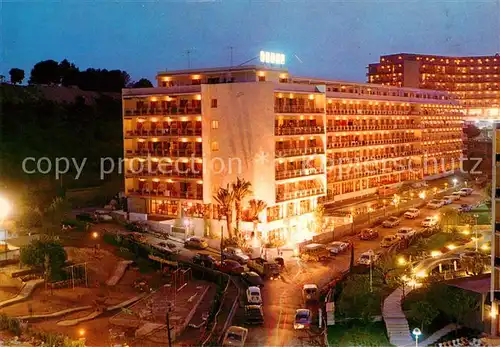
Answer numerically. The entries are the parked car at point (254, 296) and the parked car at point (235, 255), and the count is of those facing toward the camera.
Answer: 1

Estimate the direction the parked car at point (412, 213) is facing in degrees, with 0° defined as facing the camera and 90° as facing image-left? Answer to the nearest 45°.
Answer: approximately 45°

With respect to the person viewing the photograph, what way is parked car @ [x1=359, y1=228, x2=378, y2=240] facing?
facing the viewer and to the left of the viewer

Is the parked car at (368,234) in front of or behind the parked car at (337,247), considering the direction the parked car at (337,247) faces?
behind

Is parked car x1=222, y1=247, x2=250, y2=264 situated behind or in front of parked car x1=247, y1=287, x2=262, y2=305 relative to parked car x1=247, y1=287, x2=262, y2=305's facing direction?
behind

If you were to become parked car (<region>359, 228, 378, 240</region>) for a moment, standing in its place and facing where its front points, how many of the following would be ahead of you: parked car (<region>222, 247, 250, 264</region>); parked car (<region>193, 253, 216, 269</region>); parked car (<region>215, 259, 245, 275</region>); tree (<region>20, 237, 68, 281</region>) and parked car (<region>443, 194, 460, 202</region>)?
4

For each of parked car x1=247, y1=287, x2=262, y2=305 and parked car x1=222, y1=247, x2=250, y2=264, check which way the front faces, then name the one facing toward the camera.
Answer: parked car x1=247, y1=287, x2=262, y2=305

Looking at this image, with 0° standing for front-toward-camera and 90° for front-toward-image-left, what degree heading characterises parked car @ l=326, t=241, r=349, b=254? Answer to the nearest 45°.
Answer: approximately 45°

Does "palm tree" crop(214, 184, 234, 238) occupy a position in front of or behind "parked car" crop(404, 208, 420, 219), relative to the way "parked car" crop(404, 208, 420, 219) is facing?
in front

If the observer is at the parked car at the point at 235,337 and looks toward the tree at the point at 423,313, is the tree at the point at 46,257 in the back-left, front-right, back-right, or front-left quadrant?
back-left

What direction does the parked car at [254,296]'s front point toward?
toward the camera
